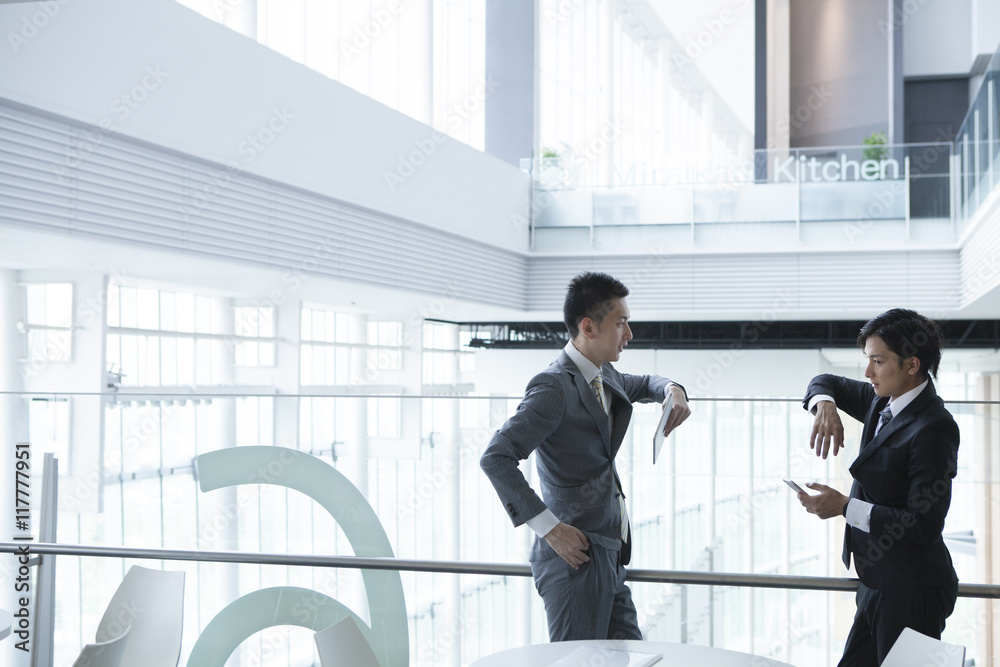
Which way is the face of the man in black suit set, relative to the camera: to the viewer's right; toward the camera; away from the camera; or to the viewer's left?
to the viewer's left

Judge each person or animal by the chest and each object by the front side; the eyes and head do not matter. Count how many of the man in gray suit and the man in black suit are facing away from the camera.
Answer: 0

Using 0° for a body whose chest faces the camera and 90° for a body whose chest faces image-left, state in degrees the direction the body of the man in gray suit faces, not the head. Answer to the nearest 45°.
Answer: approximately 315°

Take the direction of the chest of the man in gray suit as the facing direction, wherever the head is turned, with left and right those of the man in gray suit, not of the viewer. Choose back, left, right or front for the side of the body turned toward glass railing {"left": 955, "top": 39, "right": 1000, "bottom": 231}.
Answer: left

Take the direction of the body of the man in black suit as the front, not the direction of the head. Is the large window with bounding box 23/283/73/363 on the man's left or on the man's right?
on the man's right

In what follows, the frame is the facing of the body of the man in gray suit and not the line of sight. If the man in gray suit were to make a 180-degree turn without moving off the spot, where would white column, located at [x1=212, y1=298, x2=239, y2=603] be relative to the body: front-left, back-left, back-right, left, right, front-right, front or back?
front

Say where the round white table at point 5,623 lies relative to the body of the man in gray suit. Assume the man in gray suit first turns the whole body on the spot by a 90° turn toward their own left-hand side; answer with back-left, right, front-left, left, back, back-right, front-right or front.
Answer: back-left

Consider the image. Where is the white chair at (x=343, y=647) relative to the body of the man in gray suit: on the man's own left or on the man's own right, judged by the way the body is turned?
on the man's own right

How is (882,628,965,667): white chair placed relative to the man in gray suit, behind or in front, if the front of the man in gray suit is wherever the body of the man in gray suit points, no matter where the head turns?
in front

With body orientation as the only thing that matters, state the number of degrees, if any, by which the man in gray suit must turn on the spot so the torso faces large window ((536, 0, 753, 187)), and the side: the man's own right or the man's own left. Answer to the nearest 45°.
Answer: approximately 135° to the man's own left

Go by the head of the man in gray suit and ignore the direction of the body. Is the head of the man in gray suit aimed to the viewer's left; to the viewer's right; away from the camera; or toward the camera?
to the viewer's right

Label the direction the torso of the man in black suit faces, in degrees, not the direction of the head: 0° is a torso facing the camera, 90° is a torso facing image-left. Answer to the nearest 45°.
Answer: approximately 45°
